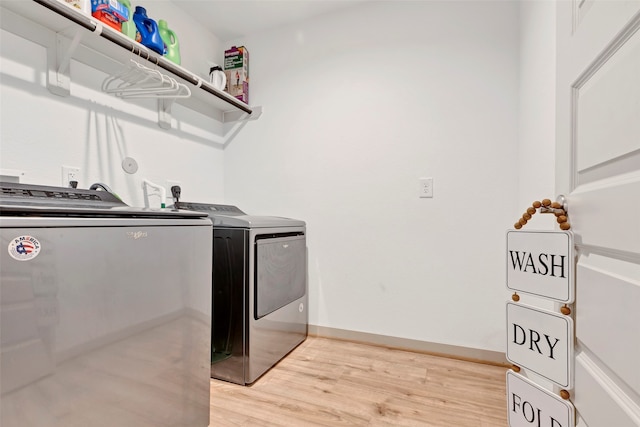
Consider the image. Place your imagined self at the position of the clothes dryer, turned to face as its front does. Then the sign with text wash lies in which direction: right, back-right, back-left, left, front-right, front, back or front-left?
front

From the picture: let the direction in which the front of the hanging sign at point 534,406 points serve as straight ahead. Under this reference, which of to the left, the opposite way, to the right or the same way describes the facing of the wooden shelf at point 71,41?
the opposite way

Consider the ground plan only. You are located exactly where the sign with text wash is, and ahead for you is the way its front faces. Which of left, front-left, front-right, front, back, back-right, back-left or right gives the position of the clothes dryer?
front-right

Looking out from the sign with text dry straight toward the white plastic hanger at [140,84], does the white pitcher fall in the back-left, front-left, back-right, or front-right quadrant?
front-right

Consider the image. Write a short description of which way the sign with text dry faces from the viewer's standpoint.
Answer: facing the viewer and to the left of the viewer

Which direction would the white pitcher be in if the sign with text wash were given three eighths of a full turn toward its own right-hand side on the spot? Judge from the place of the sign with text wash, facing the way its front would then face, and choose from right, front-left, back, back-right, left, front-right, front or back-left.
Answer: left

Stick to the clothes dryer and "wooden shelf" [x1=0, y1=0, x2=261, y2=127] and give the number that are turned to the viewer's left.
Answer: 0

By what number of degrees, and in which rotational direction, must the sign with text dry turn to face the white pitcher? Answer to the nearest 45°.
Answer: approximately 45° to its right

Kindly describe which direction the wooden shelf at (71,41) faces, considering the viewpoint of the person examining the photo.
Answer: facing the viewer and to the right of the viewer

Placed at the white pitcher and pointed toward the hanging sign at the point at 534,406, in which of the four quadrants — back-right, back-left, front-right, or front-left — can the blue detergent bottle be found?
front-right

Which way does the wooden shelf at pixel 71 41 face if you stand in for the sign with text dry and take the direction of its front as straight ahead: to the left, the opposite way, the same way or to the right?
the opposite way
